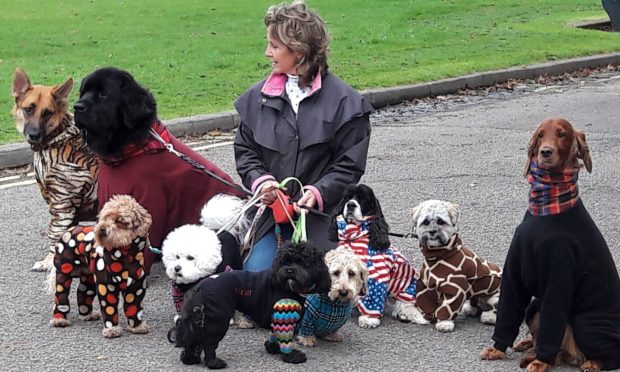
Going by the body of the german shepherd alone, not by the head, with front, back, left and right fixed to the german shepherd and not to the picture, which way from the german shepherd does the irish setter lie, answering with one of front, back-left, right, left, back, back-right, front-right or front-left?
left

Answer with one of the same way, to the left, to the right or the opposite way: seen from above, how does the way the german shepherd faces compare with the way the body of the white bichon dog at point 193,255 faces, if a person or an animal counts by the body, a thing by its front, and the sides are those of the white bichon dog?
the same way

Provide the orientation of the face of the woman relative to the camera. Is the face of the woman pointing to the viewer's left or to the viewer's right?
to the viewer's left

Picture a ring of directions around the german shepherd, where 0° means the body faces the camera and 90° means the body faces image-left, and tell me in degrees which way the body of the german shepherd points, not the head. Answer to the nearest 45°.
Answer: approximately 45°

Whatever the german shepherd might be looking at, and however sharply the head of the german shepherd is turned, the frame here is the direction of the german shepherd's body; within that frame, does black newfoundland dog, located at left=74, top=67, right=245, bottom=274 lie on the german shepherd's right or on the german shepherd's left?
on the german shepherd's left

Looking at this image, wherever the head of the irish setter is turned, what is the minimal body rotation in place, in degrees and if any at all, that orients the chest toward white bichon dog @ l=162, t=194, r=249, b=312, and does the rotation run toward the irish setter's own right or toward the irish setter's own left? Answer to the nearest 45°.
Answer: approximately 45° to the irish setter's own right

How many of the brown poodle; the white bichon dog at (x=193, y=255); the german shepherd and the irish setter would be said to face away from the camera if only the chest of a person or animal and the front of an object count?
0

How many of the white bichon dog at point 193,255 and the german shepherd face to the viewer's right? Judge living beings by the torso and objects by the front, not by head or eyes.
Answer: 0

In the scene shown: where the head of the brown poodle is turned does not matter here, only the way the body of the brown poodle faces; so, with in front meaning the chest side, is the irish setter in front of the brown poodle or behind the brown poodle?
in front

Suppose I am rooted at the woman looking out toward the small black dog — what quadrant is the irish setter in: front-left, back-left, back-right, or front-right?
front-left

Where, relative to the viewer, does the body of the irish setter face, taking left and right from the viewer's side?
facing the viewer and to the left of the viewer

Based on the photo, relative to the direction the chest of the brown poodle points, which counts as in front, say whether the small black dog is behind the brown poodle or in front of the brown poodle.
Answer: in front

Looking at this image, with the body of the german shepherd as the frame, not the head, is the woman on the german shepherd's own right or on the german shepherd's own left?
on the german shepherd's own left

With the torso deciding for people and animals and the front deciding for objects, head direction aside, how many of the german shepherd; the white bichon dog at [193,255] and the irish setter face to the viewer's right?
0

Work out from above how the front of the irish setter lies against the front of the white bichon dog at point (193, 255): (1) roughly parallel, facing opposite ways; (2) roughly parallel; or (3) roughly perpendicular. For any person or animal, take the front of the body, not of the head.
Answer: roughly parallel

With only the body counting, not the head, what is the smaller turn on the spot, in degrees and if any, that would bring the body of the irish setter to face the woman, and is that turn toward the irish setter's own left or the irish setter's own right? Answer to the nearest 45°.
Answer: approximately 90° to the irish setter's own right
